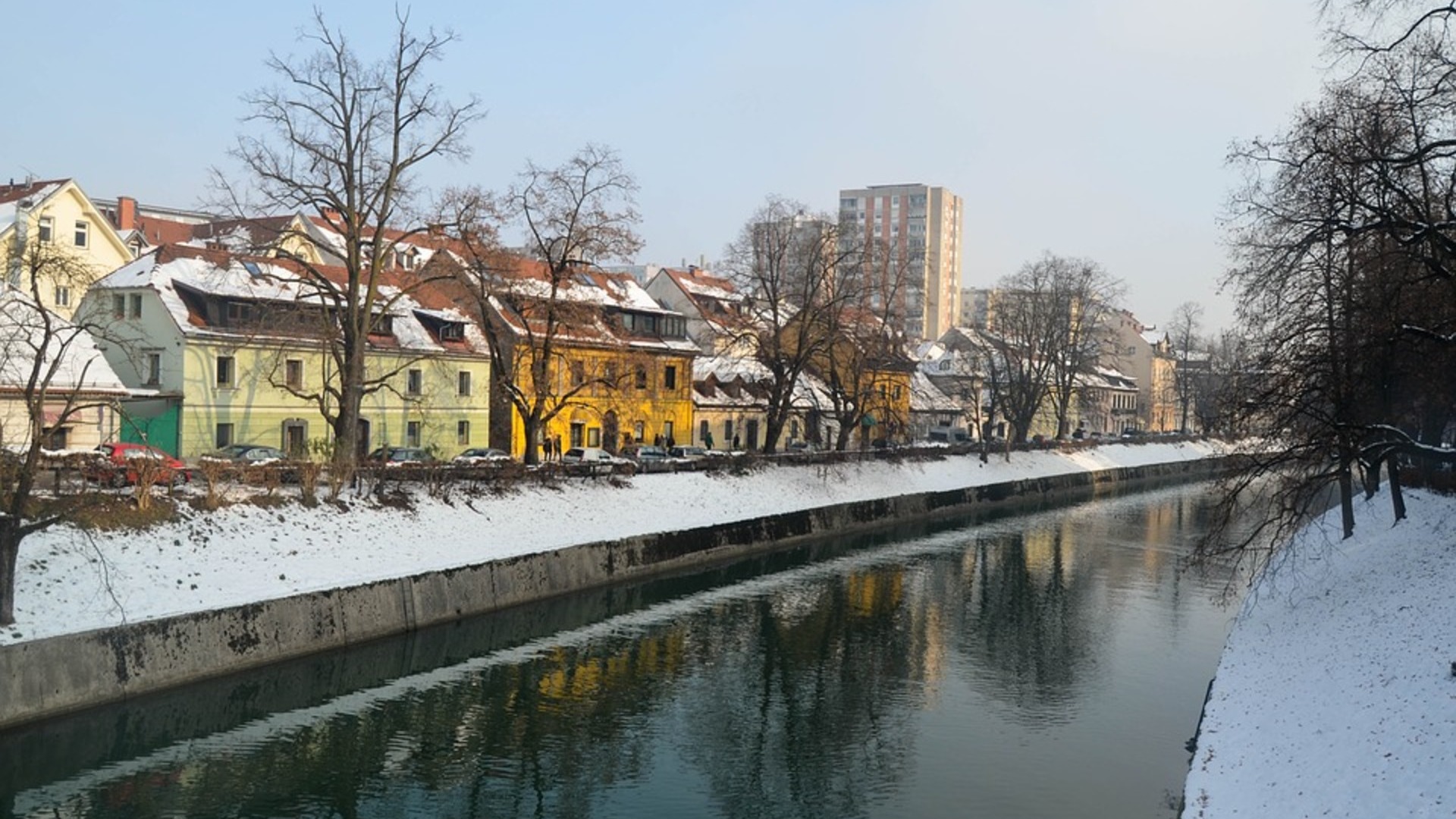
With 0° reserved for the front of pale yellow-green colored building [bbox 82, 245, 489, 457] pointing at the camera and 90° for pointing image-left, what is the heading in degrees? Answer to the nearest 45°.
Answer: approximately 315°

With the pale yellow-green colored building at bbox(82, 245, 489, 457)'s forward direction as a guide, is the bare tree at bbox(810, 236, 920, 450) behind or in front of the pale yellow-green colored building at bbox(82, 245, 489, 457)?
in front

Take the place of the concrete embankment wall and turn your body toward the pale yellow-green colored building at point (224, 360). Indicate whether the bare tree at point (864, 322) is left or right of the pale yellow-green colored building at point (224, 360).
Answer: right

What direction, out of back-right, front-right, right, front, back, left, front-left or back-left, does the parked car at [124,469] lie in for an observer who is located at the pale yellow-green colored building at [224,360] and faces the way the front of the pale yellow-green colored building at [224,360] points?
front-right

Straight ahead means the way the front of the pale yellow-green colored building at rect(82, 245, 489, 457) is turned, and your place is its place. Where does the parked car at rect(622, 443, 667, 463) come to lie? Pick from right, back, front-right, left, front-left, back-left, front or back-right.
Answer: front-left

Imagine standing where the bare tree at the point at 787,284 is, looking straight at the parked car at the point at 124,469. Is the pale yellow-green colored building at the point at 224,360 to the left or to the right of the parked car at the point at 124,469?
right

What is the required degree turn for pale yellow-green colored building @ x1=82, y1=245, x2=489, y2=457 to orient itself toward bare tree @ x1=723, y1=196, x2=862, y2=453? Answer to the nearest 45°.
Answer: approximately 45° to its left
